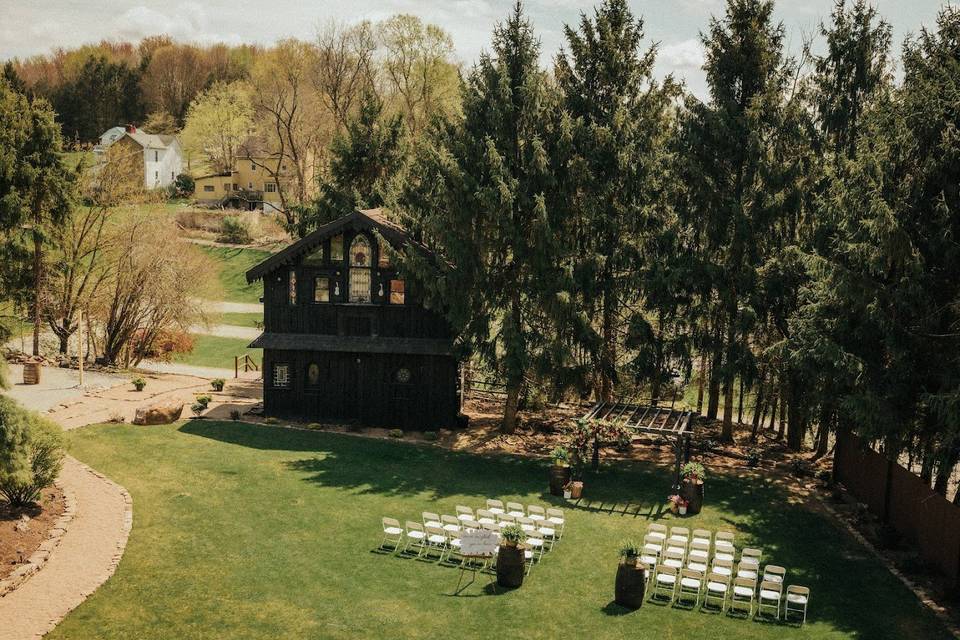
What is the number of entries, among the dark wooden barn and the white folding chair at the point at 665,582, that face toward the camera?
1

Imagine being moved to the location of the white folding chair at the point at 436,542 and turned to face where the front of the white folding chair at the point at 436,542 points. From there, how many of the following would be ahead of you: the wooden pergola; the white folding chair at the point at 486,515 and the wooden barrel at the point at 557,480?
3

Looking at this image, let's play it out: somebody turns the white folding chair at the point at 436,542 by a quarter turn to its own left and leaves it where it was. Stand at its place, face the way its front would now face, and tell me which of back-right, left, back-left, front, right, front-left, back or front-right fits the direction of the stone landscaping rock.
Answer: front

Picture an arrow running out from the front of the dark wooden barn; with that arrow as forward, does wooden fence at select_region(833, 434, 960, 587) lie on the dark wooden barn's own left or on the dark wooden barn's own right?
on the dark wooden barn's own left

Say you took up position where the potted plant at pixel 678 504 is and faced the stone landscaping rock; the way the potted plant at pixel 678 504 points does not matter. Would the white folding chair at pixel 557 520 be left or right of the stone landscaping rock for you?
left

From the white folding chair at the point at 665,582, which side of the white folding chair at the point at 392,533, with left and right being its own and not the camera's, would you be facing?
right

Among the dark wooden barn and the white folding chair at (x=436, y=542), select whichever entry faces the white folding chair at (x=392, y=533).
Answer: the dark wooden barn

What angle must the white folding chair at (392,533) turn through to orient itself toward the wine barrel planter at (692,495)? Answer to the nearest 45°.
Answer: approximately 45° to its right

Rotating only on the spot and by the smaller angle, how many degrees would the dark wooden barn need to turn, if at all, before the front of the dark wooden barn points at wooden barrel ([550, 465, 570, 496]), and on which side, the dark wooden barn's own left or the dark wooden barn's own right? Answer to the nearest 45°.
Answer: approximately 45° to the dark wooden barn's own left

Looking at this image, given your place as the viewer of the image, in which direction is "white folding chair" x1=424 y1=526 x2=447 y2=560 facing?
facing away from the viewer and to the right of the viewer

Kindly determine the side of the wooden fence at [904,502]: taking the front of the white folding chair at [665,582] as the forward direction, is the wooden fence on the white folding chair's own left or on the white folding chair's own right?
on the white folding chair's own right

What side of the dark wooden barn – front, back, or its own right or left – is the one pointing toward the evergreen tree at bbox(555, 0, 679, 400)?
left

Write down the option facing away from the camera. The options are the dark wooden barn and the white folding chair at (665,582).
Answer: the white folding chair

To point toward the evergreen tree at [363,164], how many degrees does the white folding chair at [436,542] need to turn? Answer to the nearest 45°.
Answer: approximately 45° to its left

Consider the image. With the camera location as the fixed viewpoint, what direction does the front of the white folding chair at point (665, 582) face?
facing away from the viewer

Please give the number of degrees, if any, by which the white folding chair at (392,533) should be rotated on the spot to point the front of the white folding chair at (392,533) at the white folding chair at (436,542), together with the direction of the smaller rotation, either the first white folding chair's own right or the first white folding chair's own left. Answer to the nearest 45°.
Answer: approximately 45° to the first white folding chair's own right
